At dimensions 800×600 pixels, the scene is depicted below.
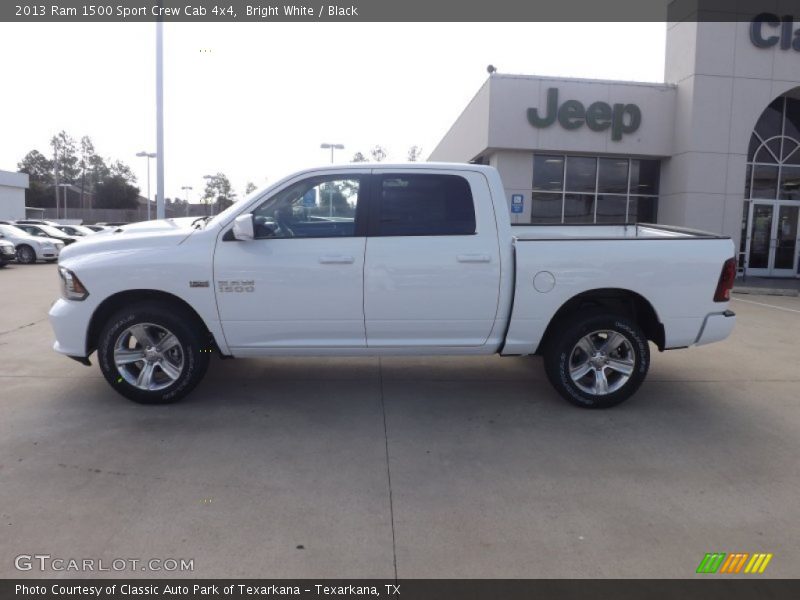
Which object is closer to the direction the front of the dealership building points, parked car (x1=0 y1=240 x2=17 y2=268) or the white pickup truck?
the white pickup truck

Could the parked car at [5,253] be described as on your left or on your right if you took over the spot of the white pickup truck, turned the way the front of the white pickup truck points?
on your right

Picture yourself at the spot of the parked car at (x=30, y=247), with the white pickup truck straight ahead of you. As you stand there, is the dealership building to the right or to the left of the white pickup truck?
left

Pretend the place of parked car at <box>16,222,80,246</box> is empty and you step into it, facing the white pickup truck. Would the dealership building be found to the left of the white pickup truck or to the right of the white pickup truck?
left

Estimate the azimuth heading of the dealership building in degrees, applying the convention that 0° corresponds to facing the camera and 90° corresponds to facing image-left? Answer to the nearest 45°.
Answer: approximately 0°

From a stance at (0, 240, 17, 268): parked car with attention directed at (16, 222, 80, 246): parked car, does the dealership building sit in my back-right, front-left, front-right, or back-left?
back-right

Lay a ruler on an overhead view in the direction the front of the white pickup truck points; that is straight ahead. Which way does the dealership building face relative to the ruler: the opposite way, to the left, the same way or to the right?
to the left

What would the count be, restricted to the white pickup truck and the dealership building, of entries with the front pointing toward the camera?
1

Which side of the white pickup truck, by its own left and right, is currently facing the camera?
left
